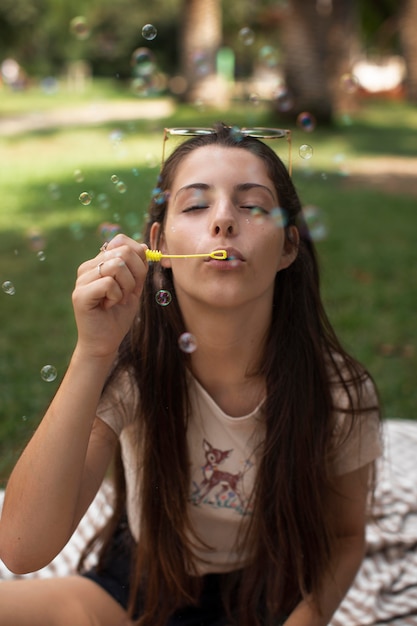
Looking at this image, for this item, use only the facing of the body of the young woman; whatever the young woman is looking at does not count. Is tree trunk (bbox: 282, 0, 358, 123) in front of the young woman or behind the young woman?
behind

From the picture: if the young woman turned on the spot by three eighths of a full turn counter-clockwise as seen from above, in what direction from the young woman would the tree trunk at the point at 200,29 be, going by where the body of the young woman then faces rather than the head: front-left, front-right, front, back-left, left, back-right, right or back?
front-left

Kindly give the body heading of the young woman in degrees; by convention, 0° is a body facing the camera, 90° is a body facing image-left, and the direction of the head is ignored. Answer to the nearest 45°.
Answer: approximately 0°

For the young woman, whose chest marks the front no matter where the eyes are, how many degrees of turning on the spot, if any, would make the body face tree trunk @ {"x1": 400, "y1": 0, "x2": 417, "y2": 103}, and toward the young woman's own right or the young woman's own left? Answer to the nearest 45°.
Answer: approximately 180°

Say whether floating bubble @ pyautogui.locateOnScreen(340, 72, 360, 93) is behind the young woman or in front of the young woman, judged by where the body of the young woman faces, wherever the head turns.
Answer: behind
